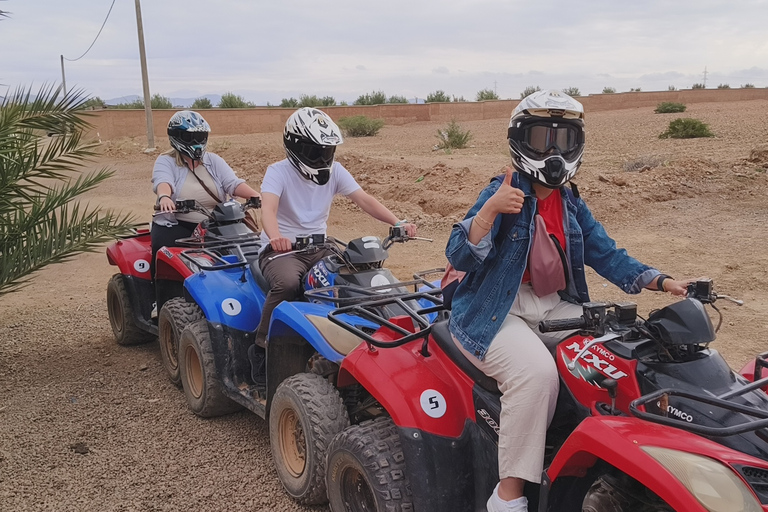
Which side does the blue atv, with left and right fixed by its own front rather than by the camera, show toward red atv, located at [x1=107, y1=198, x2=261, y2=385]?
back

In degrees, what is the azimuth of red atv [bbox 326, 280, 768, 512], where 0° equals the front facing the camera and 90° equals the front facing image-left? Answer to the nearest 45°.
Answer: approximately 315°

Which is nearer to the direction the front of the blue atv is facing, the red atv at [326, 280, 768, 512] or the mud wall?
the red atv

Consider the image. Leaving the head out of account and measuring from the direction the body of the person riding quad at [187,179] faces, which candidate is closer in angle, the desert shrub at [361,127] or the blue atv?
the blue atv

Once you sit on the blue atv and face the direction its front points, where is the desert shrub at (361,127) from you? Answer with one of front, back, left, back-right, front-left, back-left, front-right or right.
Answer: back-left

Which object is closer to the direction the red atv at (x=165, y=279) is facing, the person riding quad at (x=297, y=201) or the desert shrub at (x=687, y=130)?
the person riding quad

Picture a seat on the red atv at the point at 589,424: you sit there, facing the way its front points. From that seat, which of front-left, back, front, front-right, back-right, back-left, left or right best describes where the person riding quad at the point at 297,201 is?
back

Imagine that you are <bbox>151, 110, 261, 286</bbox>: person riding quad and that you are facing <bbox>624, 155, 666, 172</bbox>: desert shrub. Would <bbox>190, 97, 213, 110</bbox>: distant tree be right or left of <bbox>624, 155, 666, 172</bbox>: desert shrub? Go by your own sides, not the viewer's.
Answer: left

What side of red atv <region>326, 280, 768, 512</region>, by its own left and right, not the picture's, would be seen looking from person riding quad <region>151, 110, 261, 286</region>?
back

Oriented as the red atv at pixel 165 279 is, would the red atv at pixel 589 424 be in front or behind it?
in front

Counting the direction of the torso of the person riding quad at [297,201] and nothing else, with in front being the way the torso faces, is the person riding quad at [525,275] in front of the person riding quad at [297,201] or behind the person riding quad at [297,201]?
in front

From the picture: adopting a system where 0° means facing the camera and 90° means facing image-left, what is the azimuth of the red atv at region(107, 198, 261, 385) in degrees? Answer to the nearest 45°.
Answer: approximately 315°
